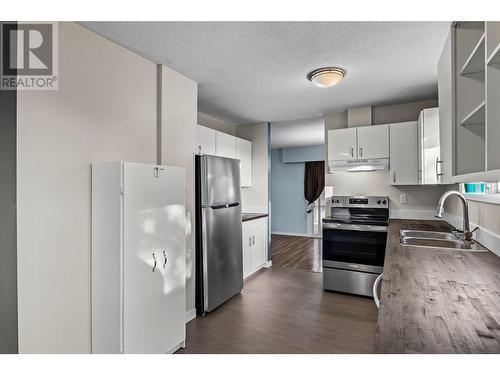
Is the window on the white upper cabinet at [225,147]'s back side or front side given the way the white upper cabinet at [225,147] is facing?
on the front side

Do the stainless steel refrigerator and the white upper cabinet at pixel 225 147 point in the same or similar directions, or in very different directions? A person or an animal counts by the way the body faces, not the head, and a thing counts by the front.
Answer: same or similar directions

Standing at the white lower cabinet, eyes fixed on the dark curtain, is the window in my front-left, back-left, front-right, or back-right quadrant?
back-right

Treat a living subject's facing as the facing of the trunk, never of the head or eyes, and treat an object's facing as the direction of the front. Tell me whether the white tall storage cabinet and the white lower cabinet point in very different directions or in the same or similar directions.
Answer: same or similar directions

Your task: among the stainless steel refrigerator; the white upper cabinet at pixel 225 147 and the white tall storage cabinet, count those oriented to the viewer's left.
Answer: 0

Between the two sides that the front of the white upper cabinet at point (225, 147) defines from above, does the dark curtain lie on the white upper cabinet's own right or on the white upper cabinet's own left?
on the white upper cabinet's own left

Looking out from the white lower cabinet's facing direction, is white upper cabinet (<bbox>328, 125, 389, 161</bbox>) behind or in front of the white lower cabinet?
in front

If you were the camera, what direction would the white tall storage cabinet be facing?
facing the viewer and to the right of the viewer

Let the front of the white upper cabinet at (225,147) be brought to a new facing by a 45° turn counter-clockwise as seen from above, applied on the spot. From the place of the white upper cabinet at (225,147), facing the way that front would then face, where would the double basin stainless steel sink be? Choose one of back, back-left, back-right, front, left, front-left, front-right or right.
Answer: front-right

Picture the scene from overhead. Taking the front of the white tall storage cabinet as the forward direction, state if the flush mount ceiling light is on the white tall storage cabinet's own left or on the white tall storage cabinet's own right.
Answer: on the white tall storage cabinet's own left

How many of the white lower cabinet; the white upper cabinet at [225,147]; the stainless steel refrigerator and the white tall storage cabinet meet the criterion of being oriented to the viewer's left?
0

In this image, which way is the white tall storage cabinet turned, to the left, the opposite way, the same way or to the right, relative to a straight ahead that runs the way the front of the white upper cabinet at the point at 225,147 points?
the same way

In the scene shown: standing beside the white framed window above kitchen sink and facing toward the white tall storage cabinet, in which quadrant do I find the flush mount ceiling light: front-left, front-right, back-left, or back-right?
front-right
